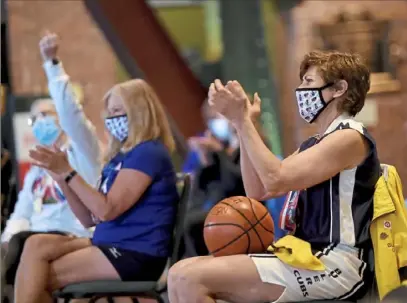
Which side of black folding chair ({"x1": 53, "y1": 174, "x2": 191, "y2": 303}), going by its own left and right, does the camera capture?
left

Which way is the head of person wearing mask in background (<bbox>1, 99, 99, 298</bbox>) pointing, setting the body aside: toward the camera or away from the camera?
toward the camera

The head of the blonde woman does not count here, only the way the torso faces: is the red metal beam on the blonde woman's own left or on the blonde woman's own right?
on the blonde woman's own right

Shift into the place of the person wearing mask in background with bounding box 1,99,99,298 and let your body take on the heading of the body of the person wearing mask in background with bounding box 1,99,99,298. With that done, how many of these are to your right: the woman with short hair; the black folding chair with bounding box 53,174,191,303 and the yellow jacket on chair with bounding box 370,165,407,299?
0

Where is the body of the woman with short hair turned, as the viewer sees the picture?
to the viewer's left

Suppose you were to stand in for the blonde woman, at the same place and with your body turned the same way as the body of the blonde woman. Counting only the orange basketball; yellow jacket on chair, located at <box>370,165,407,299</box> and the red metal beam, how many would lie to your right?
1

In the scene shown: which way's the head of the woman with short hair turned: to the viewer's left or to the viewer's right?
to the viewer's left

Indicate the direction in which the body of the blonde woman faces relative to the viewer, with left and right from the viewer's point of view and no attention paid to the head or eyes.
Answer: facing to the left of the viewer

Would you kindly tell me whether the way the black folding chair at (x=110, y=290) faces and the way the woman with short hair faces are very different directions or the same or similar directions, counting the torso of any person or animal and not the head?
same or similar directions

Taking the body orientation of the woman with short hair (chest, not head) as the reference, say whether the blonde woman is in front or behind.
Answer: in front
